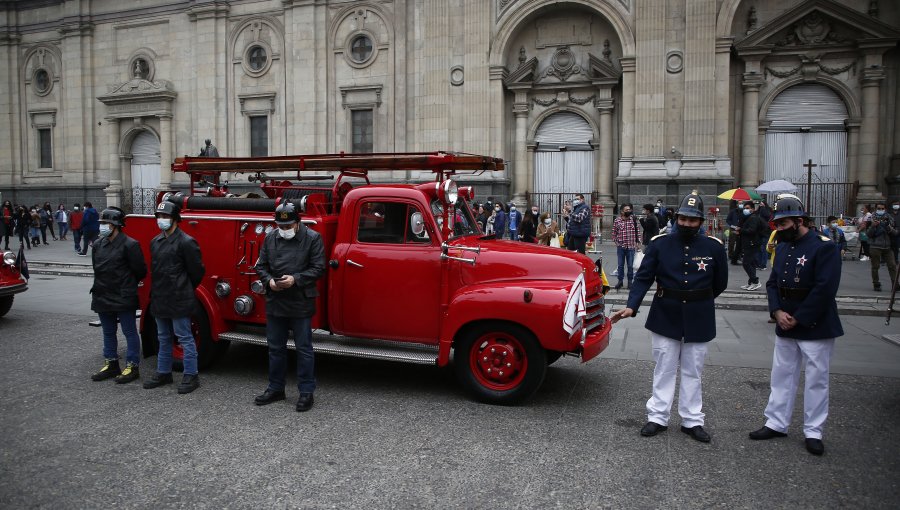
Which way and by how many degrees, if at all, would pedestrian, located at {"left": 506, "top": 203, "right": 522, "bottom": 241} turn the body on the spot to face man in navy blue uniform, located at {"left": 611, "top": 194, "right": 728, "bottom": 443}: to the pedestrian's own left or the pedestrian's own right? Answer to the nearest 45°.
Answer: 0° — they already face them

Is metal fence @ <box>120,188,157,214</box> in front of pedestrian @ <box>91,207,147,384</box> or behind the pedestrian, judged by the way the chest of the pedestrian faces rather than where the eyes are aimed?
behind

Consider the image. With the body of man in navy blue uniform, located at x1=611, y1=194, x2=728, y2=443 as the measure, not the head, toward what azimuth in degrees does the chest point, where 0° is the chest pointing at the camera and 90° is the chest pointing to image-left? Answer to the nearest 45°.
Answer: approximately 0°

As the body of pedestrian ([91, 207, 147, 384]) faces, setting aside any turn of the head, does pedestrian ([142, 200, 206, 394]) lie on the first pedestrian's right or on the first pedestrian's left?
on the first pedestrian's left

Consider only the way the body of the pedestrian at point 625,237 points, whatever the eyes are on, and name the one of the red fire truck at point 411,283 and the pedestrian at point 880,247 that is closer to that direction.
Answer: the red fire truck

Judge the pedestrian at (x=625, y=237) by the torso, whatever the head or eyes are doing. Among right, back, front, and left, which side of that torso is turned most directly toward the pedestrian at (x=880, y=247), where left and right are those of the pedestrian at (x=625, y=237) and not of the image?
left

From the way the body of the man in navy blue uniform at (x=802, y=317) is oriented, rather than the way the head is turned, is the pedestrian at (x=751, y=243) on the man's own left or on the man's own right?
on the man's own right

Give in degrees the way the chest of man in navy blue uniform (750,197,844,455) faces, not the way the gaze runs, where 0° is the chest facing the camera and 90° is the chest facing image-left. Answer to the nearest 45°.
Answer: approximately 45°
